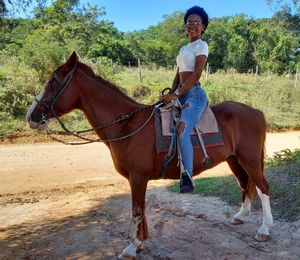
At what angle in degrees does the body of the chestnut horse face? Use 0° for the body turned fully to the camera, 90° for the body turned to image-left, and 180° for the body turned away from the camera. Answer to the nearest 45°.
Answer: approximately 90°
